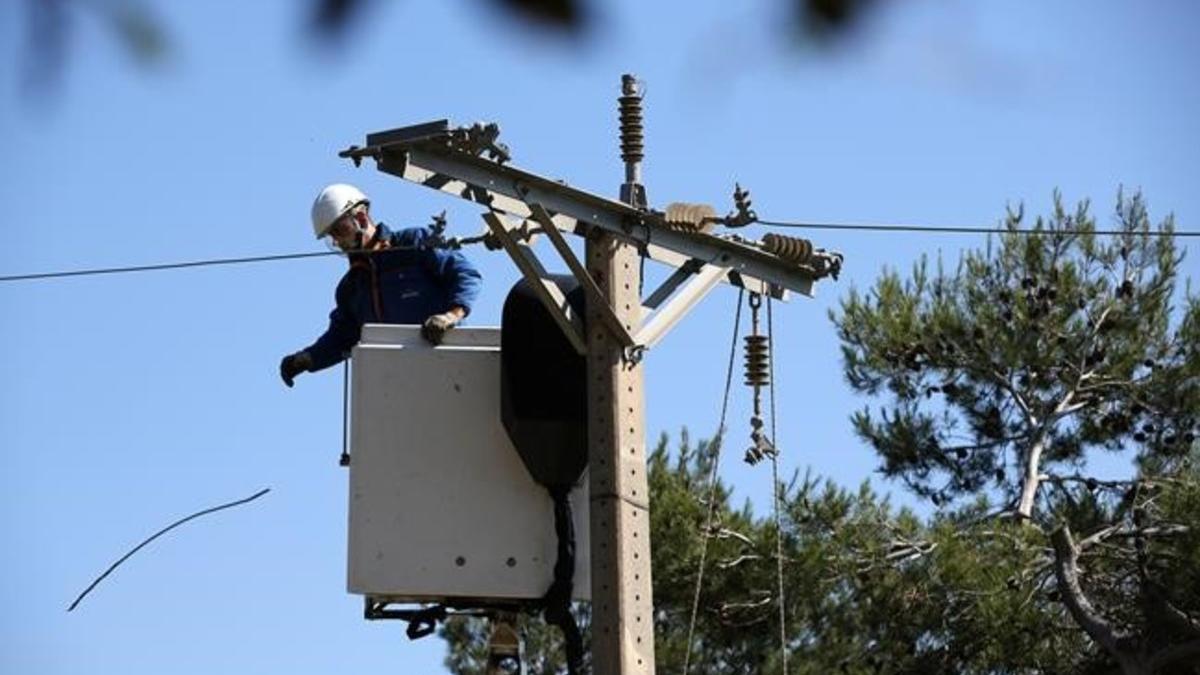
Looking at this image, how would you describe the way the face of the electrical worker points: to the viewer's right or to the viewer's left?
to the viewer's left

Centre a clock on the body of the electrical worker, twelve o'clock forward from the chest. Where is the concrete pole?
The concrete pole is roughly at 8 o'clock from the electrical worker.

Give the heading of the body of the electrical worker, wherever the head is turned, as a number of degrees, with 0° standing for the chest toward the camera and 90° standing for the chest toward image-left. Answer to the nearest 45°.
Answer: approximately 45°

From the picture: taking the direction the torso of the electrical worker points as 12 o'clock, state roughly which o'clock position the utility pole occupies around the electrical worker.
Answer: The utility pole is roughly at 8 o'clock from the electrical worker.
